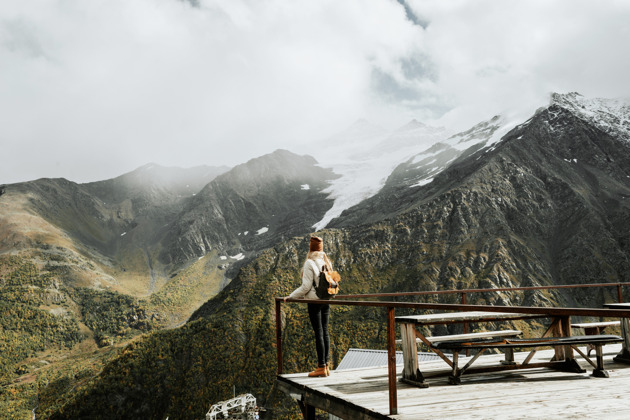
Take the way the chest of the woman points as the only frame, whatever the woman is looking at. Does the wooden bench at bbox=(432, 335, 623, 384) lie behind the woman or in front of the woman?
behind

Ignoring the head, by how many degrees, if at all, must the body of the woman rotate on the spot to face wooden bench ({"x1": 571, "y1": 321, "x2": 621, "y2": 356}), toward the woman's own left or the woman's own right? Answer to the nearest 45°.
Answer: approximately 135° to the woman's own right

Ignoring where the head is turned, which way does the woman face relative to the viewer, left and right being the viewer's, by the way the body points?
facing away from the viewer and to the left of the viewer

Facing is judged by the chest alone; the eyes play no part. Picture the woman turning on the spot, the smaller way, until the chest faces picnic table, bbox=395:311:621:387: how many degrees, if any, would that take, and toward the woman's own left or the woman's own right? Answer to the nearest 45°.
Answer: approximately 135° to the woman's own right
